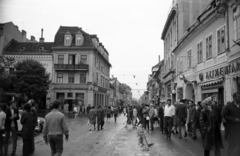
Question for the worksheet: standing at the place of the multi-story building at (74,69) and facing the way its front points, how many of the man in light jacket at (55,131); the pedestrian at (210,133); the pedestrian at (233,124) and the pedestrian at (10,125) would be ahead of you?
4

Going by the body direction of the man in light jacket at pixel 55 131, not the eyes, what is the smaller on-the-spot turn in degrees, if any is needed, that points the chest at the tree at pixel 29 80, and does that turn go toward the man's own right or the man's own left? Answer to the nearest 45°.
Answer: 0° — they already face it

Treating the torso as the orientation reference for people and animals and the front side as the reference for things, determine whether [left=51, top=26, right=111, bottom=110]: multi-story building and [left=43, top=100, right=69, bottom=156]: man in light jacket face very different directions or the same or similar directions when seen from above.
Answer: very different directions

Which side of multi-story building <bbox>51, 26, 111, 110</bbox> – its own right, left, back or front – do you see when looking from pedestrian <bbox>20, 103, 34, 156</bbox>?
front

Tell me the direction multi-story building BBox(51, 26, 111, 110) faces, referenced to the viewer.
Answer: facing the viewer

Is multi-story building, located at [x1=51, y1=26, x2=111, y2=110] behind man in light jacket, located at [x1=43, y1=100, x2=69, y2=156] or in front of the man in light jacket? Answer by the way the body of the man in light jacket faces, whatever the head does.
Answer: in front

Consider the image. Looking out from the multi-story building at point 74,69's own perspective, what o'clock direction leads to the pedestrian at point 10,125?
The pedestrian is roughly at 12 o'clock from the multi-story building.

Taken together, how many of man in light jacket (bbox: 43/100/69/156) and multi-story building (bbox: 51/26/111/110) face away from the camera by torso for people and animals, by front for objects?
1

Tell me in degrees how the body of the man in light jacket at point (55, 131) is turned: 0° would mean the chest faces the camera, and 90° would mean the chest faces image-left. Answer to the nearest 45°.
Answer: approximately 180°

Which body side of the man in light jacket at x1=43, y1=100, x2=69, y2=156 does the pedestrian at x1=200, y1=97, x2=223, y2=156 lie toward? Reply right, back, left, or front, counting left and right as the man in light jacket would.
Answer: right
